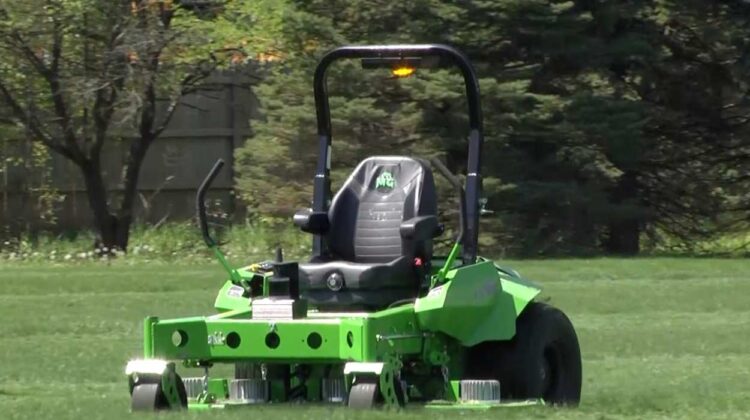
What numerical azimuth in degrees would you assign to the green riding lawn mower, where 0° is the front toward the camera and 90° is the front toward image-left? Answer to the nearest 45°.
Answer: approximately 45°

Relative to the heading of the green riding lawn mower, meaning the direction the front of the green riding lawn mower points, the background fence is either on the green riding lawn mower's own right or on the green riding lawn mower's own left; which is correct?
on the green riding lawn mower's own right
